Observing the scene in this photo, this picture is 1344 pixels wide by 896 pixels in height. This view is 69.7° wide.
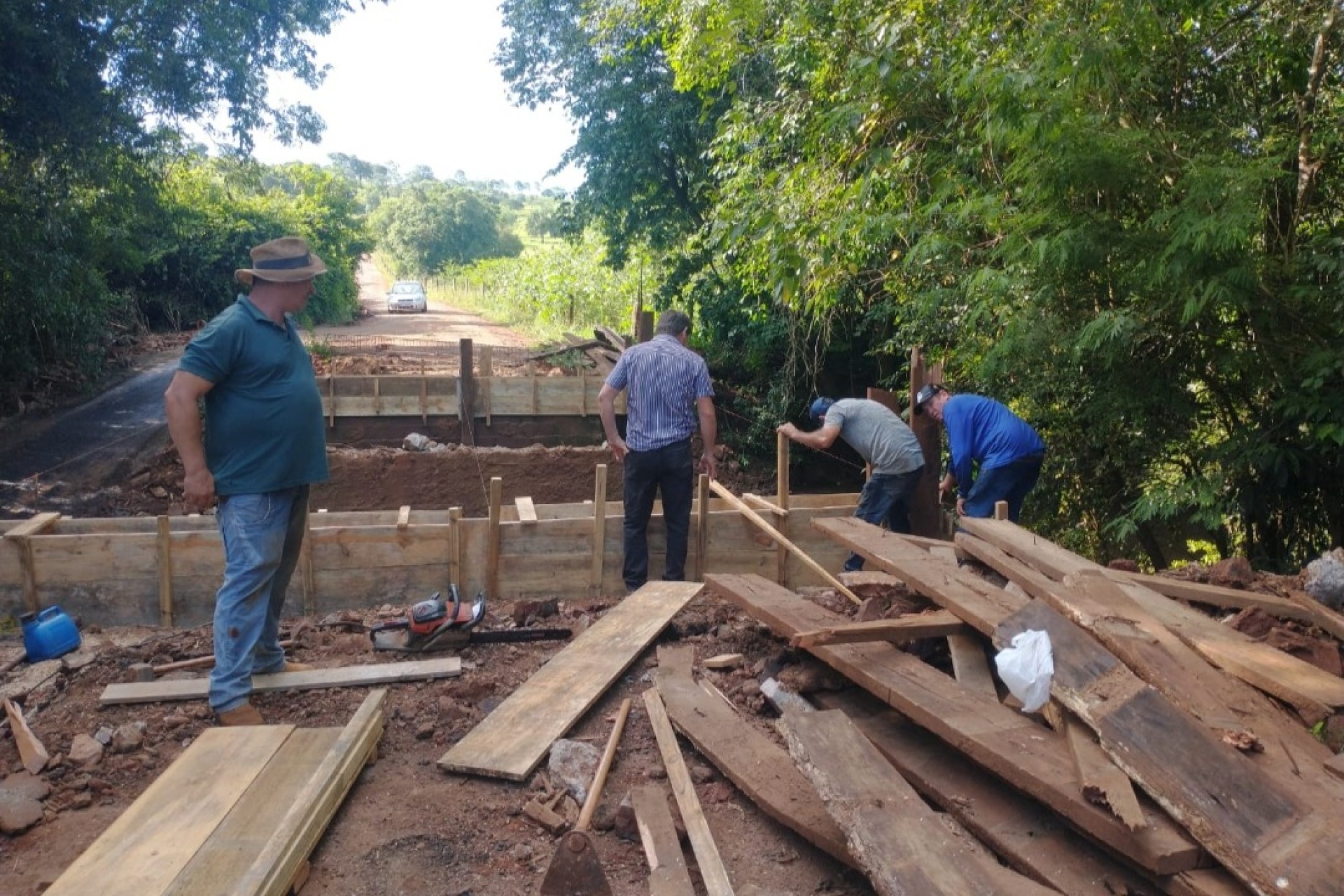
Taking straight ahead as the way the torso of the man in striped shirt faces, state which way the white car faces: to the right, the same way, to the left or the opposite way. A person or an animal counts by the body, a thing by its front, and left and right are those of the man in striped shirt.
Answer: the opposite way

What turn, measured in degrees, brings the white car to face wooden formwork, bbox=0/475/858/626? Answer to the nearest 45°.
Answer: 0° — it already faces it

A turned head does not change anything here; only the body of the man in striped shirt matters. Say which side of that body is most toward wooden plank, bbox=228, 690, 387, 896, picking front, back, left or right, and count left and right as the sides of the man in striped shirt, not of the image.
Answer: back

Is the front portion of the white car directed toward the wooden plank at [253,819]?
yes

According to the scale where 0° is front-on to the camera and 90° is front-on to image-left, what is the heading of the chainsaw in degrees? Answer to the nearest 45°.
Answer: approximately 270°

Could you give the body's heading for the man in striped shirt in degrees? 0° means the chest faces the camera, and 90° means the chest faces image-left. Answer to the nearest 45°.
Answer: approximately 180°

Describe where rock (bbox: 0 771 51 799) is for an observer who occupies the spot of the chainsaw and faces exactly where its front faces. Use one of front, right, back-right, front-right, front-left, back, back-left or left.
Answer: back-right

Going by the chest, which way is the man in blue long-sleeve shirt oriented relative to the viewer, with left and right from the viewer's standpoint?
facing to the left of the viewer

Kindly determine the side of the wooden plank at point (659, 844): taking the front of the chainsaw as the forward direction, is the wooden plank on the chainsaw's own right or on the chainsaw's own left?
on the chainsaw's own right

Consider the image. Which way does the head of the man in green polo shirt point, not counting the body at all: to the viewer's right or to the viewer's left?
to the viewer's right

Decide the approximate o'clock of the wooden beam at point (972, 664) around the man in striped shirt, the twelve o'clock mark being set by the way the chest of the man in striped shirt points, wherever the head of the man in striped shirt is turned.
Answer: The wooden beam is roughly at 5 o'clock from the man in striped shirt.

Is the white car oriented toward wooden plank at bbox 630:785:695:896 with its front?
yes

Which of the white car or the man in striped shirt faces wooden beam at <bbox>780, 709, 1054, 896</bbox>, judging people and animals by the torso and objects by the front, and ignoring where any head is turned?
the white car
